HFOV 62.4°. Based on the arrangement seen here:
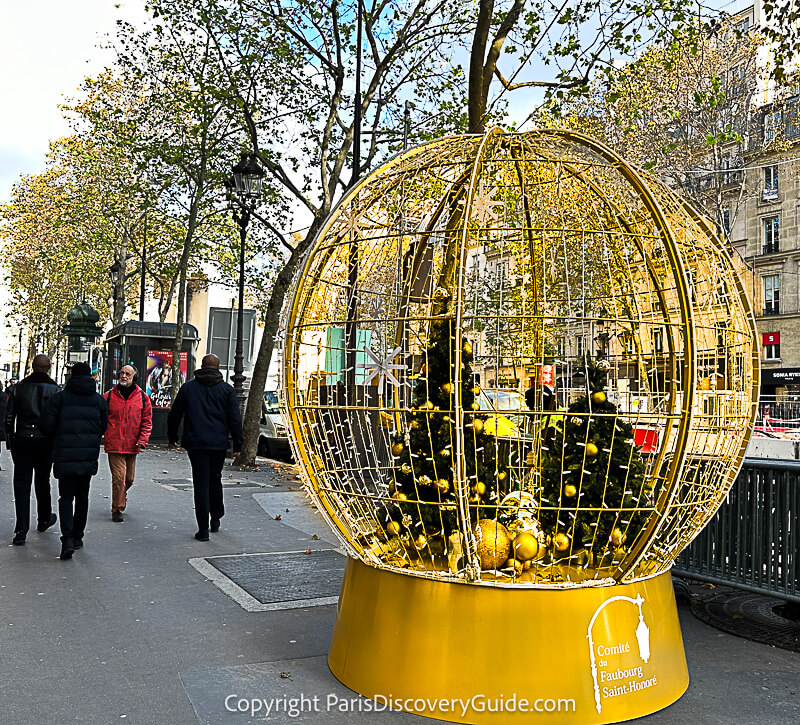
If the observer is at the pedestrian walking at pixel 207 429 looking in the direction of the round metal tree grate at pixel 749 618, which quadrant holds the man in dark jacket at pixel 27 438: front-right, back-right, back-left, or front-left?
back-right

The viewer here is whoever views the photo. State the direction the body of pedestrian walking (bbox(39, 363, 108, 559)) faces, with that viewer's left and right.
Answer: facing away from the viewer

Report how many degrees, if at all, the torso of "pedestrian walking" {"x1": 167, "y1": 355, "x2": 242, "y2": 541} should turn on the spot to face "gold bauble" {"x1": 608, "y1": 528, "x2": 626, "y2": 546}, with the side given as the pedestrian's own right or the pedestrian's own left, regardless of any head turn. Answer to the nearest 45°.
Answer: approximately 135° to the pedestrian's own right

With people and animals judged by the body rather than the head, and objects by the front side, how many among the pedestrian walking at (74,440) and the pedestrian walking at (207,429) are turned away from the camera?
2

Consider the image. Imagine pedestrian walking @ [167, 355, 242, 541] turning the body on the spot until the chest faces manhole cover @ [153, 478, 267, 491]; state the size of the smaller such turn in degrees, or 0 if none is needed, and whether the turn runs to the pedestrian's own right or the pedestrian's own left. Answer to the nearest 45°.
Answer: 0° — they already face it

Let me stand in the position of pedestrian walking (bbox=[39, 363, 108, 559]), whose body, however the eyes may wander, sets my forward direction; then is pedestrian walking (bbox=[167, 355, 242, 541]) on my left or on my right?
on my right

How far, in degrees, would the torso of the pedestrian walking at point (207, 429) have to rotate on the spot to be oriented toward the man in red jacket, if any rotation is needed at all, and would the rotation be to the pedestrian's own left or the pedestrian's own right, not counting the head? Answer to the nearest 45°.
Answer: approximately 45° to the pedestrian's own left

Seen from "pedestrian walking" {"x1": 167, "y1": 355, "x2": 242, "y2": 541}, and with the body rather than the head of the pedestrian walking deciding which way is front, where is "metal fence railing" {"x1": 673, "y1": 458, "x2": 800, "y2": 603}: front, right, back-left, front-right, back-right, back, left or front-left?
back-right

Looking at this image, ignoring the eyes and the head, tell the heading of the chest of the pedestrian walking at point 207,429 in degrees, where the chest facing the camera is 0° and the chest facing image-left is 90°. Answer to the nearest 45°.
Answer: approximately 180°

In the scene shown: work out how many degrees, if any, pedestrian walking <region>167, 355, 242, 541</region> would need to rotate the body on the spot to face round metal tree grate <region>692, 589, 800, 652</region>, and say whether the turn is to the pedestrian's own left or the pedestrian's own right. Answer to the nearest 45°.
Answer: approximately 135° to the pedestrian's own right

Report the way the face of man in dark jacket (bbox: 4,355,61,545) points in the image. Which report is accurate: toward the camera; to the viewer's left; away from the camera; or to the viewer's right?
away from the camera
